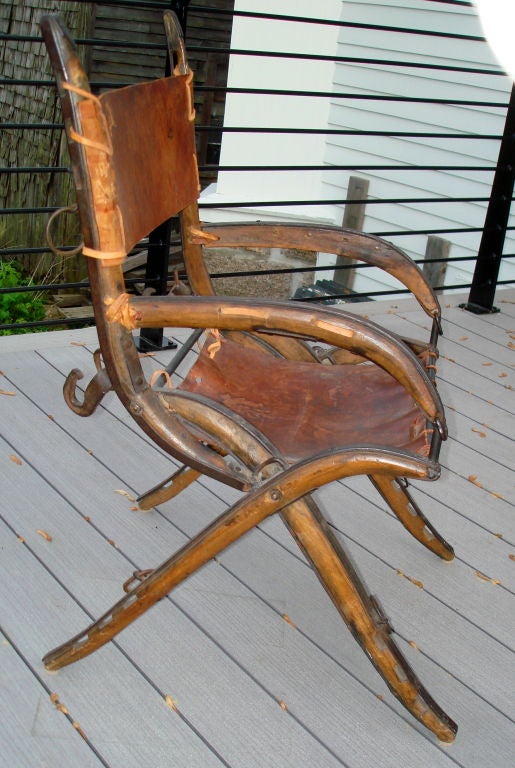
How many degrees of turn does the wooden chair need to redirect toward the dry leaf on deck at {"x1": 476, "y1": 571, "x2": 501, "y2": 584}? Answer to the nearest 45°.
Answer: approximately 45° to its left

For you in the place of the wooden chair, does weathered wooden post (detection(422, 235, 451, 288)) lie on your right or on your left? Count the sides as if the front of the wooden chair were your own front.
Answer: on your left

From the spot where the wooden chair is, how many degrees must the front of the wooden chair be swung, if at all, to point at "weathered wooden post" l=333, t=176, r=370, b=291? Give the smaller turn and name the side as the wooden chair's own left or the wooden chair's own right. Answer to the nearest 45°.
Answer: approximately 90° to the wooden chair's own left

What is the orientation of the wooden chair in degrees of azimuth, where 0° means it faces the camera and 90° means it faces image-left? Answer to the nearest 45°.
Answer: approximately 270°

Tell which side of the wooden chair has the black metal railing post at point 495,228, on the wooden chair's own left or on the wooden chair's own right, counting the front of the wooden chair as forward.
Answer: on the wooden chair's own left

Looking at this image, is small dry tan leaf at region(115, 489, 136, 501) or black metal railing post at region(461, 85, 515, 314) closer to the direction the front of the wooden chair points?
the black metal railing post

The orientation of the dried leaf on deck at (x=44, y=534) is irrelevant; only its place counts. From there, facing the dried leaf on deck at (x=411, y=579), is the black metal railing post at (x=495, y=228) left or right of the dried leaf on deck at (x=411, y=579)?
left
